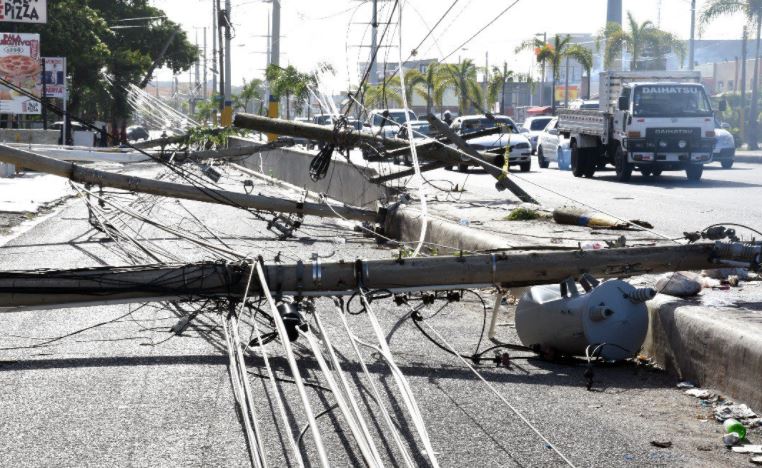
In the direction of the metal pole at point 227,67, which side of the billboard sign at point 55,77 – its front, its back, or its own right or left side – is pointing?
left

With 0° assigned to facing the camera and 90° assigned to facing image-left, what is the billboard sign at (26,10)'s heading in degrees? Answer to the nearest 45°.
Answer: approximately 0°

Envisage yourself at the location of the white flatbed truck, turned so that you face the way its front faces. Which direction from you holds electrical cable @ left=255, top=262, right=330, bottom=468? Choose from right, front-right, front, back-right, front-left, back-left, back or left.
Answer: front-right

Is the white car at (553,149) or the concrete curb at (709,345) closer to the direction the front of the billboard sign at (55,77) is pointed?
the concrete curb

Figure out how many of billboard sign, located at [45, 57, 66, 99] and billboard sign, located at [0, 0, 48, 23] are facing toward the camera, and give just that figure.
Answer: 2

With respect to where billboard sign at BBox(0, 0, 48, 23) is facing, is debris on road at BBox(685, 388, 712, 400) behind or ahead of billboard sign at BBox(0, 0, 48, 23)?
ahead

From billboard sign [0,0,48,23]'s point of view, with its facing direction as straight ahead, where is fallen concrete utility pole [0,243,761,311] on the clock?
The fallen concrete utility pole is roughly at 12 o'clock from the billboard sign.

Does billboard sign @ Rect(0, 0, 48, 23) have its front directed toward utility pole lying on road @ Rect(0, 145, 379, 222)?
yes

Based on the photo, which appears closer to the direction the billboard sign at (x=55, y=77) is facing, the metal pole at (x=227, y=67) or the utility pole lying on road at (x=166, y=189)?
the utility pole lying on road

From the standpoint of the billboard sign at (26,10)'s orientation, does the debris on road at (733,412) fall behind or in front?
in front

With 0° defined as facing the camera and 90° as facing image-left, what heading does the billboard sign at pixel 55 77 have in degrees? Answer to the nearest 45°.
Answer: approximately 0°

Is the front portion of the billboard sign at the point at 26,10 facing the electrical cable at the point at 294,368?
yes
